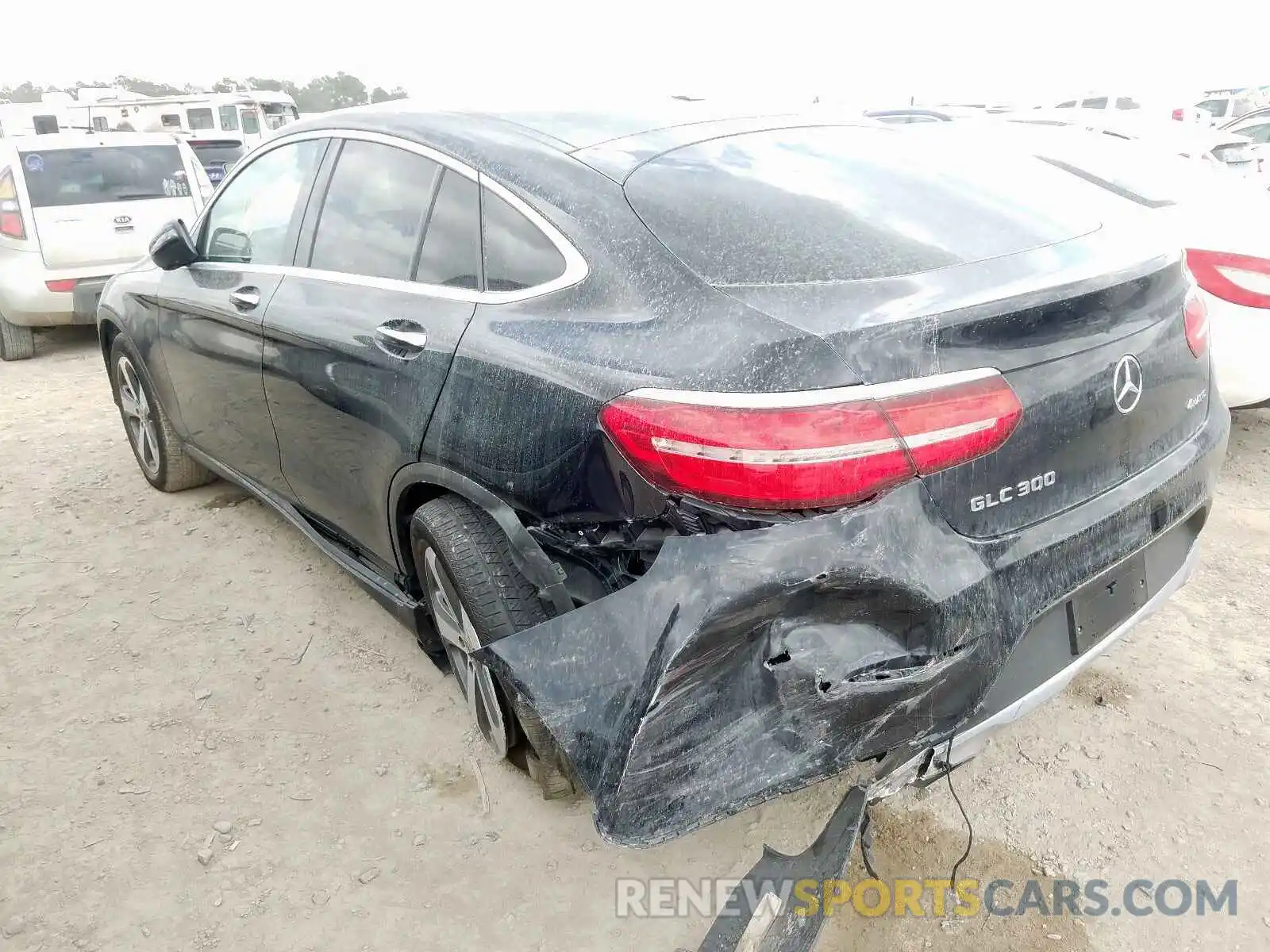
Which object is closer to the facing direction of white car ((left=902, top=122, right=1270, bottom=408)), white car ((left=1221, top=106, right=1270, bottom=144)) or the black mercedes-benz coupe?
the white car

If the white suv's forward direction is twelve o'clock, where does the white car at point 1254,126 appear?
The white car is roughly at 3 o'clock from the white suv.

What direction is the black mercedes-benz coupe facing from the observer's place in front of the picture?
facing away from the viewer and to the left of the viewer

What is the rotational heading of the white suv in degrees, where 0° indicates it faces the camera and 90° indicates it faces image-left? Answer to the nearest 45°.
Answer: approximately 180°

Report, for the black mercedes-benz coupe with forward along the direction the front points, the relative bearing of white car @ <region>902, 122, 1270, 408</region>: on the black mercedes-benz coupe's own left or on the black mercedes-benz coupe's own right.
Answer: on the black mercedes-benz coupe's own right

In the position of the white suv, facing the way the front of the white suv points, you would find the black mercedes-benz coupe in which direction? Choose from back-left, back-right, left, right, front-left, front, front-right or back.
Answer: back

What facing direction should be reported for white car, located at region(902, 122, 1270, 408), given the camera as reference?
facing away from the viewer and to the left of the viewer
